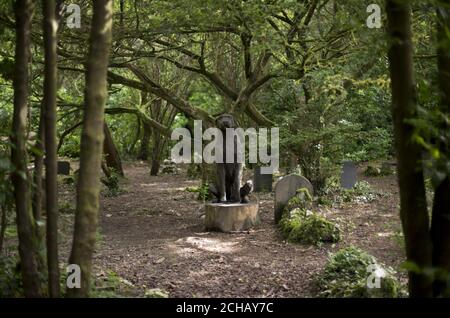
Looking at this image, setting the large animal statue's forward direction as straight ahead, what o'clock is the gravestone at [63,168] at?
The gravestone is roughly at 5 o'clock from the large animal statue.

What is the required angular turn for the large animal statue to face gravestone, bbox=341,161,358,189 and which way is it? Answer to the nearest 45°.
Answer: approximately 135° to its left

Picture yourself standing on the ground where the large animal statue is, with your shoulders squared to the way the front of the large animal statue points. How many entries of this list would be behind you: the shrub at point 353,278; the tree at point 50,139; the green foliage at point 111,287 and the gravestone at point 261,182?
1

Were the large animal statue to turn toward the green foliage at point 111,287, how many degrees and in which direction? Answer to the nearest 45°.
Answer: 0° — it already faces it

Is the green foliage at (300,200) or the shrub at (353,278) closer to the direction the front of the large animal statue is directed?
the shrub

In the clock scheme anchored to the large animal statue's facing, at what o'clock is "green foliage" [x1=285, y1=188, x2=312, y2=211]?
The green foliage is roughly at 9 o'clock from the large animal statue.

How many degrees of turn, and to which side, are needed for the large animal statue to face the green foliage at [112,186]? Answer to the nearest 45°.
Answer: approximately 135° to its right

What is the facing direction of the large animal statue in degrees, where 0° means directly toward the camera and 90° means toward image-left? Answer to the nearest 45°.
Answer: approximately 0°

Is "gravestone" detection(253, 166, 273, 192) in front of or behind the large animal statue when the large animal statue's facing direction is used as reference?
behind

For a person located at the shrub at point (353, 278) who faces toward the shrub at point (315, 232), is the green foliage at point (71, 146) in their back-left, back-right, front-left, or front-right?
front-left

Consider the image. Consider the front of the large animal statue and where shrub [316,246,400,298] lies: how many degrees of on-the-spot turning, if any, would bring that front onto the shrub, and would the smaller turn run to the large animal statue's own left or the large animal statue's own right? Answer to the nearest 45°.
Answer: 0° — it already faces it
